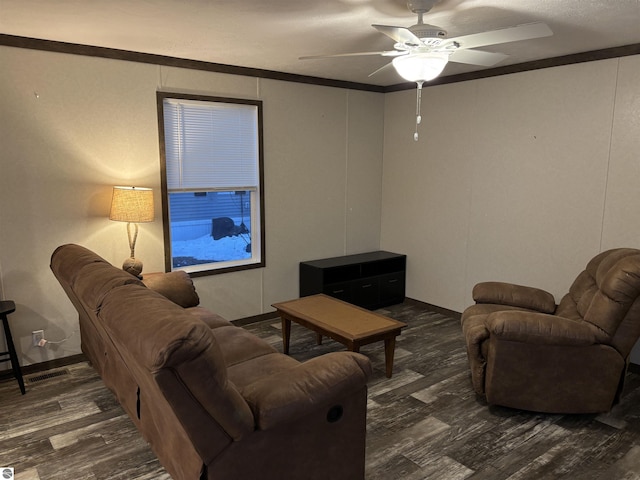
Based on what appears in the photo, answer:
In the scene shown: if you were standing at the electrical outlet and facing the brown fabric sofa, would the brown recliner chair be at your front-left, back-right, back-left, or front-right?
front-left

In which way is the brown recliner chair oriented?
to the viewer's left

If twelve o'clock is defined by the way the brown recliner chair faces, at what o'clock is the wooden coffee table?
The wooden coffee table is roughly at 12 o'clock from the brown recliner chair.

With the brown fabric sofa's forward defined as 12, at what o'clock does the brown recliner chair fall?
The brown recliner chair is roughly at 1 o'clock from the brown fabric sofa.

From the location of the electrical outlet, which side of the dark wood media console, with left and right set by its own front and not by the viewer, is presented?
right

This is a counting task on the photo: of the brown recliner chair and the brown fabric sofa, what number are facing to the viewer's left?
1

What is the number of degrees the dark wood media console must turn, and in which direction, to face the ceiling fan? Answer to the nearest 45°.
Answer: approximately 45° to its right

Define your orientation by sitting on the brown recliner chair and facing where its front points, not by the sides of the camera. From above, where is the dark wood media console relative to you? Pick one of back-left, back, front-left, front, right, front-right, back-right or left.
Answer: front-right

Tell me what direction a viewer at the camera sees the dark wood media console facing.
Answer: facing the viewer and to the right of the viewer

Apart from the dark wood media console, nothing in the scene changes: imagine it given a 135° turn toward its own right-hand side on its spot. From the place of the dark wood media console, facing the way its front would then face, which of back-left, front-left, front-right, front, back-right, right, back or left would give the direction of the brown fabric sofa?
left

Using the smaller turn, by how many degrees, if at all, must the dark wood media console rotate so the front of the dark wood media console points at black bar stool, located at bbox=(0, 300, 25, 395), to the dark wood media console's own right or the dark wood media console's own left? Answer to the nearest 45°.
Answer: approximately 90° to the dark wood media console's own right

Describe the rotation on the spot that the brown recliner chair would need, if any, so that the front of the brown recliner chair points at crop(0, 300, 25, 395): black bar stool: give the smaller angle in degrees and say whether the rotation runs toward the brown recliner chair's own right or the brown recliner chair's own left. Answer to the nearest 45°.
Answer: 0° — it already faces it

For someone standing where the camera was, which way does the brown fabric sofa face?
facing away from the viewer and to the right of the viewer

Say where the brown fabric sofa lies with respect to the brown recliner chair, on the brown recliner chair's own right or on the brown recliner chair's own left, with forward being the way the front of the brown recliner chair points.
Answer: on the brown recliner chair's own left
